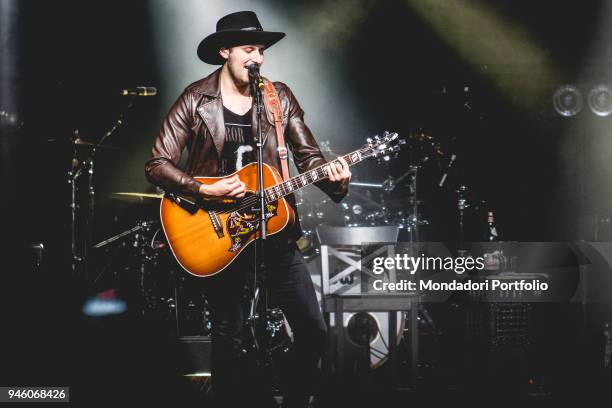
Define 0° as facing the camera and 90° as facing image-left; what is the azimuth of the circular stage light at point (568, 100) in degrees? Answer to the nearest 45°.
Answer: approximately 0°

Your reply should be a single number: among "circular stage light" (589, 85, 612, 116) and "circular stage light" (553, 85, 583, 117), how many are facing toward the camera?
2
